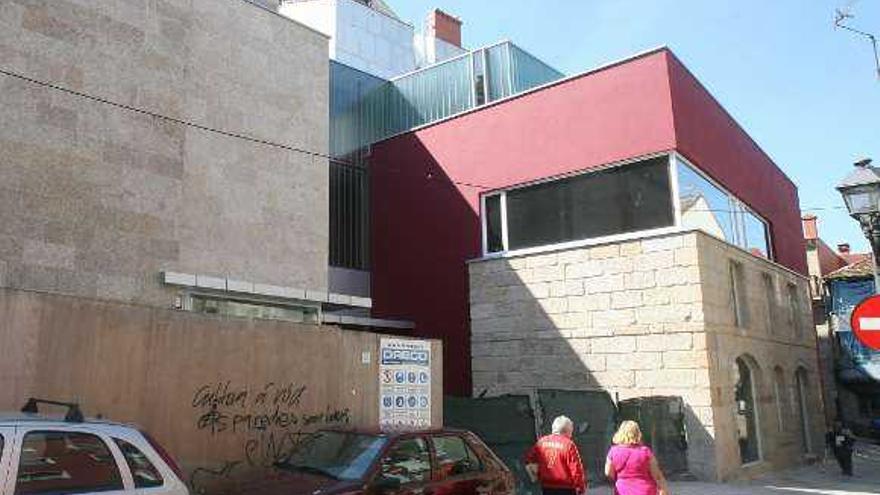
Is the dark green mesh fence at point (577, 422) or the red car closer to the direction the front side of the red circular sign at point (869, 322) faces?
the red car

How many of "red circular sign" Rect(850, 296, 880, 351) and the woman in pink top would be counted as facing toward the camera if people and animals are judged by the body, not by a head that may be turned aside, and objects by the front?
1

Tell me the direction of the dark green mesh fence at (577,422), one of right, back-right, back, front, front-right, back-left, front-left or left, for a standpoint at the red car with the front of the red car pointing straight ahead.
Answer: back

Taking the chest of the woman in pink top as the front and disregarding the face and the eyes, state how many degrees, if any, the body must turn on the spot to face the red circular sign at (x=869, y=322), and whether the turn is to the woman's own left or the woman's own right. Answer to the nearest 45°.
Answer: approximately 45° to the woman's own right

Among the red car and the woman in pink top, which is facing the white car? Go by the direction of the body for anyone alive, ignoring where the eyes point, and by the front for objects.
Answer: the red car

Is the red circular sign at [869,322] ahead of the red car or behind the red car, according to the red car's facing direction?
behind

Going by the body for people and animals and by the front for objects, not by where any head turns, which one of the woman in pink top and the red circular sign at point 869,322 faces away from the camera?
the woman in pink top

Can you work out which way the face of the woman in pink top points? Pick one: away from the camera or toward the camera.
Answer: away from the camera

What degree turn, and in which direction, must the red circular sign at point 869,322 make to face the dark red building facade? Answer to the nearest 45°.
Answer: approximately 135° to its right

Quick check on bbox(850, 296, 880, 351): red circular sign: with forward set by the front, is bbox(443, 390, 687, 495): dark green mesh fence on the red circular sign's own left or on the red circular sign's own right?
on the red circular sign's own right

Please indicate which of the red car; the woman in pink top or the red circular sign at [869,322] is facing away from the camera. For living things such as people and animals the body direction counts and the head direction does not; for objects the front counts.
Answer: the woman in pink top

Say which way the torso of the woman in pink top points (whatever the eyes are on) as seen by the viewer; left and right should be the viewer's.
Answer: facing away from the viewer

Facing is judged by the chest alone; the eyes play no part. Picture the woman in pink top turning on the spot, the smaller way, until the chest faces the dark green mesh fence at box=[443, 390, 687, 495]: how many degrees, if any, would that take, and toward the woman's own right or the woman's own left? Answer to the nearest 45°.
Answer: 0° — they already face it
